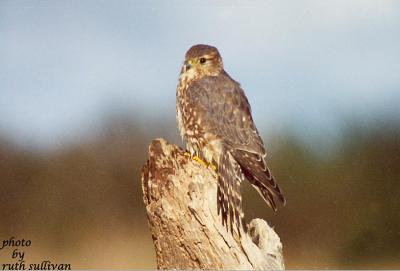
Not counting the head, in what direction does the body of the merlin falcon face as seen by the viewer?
to the viewer's left
